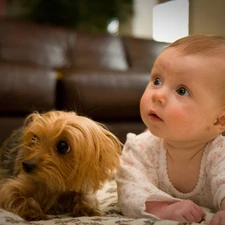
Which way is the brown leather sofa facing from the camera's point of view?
toward the camera

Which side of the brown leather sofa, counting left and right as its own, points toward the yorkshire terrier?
front
